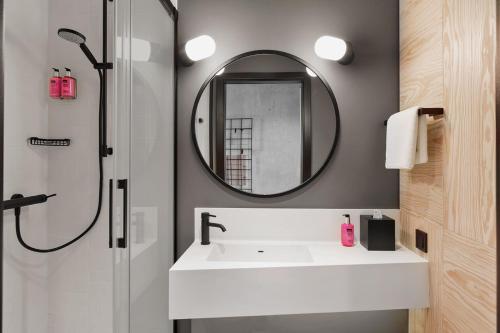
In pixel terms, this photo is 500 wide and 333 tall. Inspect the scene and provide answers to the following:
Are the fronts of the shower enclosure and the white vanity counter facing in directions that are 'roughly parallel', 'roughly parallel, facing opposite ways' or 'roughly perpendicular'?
roughly perpendicular

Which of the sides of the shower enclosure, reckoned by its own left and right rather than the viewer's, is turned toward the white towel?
front

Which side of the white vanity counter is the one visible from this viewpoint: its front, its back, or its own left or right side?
front

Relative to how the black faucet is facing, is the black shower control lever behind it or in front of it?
behind

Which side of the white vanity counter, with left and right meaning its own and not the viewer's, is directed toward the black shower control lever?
right

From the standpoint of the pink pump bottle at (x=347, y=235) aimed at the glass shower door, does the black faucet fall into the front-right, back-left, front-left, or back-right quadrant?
front-right

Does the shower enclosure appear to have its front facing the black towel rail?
yes

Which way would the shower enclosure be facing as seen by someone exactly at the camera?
facing the viewer and to the right of the viewer

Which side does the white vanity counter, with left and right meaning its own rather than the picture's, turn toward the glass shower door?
right

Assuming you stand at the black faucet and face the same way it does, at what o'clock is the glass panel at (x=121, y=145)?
The glass panel is roughly at 4 o'clock from the black faucet.
